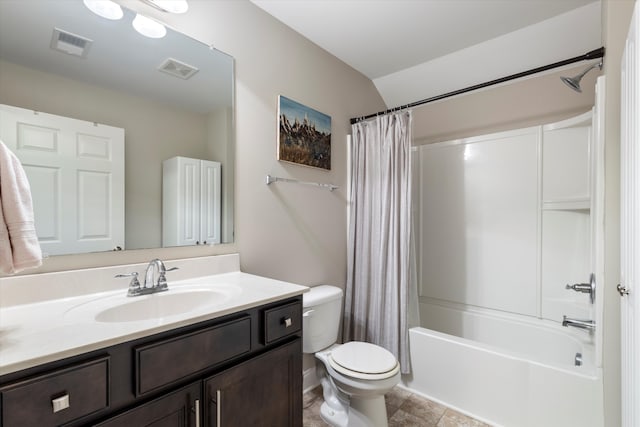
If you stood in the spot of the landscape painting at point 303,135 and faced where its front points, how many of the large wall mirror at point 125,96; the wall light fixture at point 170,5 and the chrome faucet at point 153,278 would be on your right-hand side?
3

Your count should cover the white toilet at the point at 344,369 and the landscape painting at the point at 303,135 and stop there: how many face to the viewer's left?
0

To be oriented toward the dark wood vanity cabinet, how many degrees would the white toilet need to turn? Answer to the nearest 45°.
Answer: approximately 90° to its right

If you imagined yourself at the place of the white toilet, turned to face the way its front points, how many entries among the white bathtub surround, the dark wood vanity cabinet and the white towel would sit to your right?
2

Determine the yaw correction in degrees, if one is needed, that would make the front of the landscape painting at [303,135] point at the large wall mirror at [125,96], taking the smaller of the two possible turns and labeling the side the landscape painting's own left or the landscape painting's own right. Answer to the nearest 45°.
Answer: approximately 90° to the landscape painting's own right

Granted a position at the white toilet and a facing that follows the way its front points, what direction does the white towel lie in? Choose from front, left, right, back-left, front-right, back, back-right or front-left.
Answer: right

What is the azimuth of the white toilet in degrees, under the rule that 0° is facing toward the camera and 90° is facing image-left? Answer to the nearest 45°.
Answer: approximately 315°

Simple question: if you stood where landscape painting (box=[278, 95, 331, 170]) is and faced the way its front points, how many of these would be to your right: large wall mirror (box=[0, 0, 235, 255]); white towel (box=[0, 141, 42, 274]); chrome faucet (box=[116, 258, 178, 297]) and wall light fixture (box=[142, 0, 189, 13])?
4
